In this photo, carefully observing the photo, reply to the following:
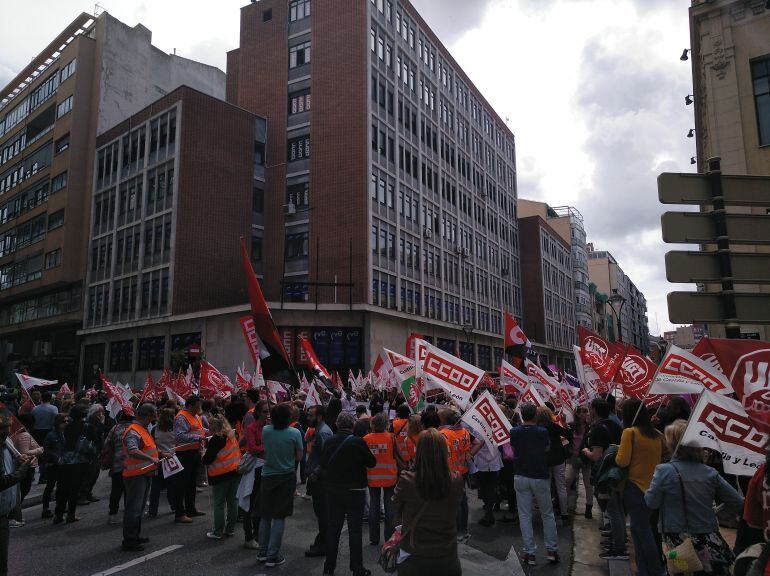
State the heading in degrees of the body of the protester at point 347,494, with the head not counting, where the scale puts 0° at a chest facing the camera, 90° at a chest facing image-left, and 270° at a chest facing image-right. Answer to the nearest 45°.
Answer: approximately 180°

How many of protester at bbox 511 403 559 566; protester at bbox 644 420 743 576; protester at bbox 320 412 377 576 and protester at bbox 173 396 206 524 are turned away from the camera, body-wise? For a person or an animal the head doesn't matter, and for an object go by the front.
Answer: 3

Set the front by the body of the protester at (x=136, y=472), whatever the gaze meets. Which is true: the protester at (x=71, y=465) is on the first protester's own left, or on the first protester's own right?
on the first protester's own left

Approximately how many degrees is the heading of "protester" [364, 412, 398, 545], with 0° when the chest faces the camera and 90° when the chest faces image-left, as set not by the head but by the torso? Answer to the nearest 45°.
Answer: approximately 180°

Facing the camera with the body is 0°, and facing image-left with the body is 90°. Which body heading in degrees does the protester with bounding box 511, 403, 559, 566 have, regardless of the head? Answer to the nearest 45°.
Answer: approximately 180°

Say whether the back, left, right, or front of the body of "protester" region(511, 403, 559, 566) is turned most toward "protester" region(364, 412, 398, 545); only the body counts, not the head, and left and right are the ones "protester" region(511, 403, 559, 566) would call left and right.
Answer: left

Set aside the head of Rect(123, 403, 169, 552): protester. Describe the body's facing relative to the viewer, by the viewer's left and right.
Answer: facing to the right of the viewer

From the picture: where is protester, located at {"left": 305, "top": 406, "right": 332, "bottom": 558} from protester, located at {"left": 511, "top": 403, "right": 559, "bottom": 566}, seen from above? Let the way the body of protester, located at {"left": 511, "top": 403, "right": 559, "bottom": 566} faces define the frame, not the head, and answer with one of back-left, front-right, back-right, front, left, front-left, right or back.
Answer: left

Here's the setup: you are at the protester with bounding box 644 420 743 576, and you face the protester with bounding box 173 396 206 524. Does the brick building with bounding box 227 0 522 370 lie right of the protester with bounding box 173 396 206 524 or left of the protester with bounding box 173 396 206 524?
right
